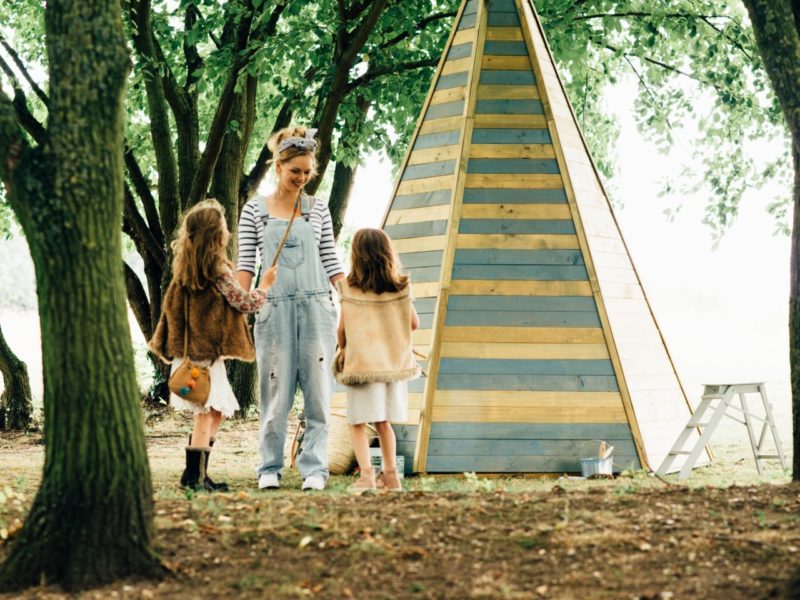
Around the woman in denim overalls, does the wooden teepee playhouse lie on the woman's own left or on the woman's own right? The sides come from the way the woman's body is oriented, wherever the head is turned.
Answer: on the woman's own left

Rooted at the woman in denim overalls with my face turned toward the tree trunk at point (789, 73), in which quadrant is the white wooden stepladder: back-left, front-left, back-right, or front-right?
front-left

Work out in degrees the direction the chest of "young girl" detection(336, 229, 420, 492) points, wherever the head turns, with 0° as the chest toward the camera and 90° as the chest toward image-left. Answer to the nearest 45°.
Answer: approximately 180°

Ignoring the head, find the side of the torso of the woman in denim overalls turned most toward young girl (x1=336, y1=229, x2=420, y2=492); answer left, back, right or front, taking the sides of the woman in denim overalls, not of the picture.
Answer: left

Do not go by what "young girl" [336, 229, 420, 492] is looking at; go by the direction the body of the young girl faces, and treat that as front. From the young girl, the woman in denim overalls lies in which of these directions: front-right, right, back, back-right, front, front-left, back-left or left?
left

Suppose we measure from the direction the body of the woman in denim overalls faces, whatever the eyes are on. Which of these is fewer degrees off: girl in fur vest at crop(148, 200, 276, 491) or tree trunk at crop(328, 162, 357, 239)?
the girl in fur vest

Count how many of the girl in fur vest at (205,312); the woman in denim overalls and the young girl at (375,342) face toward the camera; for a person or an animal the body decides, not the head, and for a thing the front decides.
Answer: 1

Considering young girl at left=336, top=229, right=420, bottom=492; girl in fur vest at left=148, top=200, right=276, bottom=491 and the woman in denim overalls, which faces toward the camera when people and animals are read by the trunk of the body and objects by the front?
the woman in denim overalls

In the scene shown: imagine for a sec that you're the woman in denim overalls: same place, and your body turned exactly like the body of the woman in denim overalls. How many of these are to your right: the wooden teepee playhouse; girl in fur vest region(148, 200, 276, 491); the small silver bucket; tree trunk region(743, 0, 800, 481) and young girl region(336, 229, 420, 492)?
1

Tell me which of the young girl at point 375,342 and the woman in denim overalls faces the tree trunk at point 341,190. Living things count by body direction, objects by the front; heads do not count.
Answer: the young girl

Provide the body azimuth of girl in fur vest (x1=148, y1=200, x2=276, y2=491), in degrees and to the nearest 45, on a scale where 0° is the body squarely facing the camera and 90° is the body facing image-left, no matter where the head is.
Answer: approximately 225°

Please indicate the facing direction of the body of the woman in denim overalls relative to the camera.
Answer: toward the camera

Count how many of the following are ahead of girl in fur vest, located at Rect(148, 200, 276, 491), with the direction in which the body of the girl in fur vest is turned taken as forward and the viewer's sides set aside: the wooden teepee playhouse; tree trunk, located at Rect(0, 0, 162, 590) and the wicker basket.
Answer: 2

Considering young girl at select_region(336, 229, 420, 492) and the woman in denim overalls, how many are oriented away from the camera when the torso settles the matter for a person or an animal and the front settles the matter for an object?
1

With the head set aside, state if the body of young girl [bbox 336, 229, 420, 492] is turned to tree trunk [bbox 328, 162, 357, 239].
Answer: yes

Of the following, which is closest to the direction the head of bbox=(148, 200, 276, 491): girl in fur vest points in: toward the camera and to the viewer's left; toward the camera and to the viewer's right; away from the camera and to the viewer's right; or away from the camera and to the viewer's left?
away from the camera and to the viewer's right

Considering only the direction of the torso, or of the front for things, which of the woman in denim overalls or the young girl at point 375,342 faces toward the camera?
the woman in denim overalls

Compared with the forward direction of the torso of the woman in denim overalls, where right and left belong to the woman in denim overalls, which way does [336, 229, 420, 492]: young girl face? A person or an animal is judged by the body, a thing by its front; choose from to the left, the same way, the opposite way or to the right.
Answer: the opposite way

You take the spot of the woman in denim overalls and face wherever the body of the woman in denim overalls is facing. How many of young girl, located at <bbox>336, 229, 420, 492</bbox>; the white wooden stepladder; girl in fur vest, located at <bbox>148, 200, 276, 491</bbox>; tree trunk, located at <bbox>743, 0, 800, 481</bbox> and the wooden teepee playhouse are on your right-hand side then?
1
